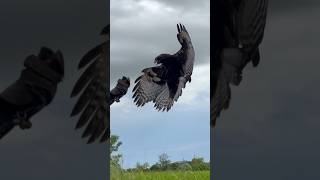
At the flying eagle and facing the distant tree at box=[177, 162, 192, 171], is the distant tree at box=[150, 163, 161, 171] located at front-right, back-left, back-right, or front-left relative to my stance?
front-left

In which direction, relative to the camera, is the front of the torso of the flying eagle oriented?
to the viewer's left
